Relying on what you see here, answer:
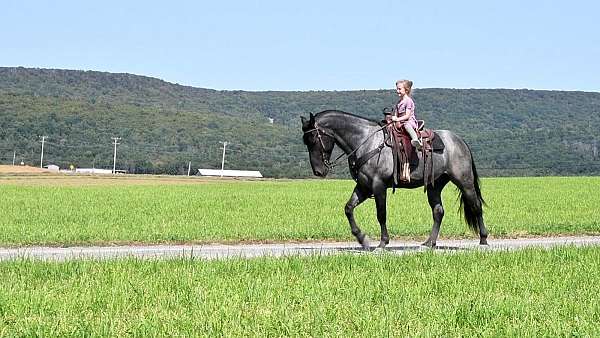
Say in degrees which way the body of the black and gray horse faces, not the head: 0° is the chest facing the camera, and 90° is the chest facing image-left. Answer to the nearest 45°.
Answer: approximately 90°
